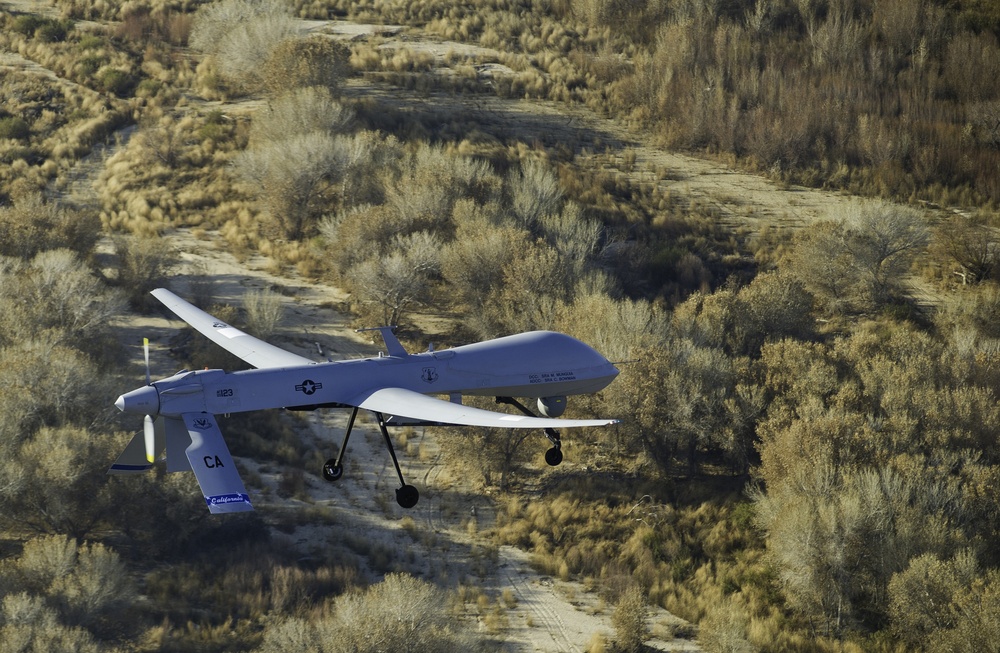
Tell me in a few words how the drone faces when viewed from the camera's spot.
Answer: facing away from the viewer and to the right of the viewer
